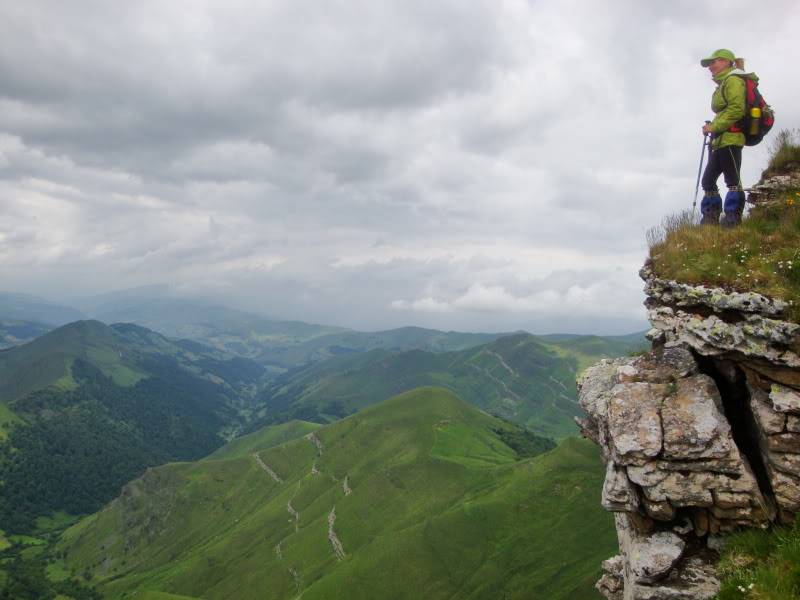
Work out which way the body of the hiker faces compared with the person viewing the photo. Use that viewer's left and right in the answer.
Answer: facing to the left of the viewer
